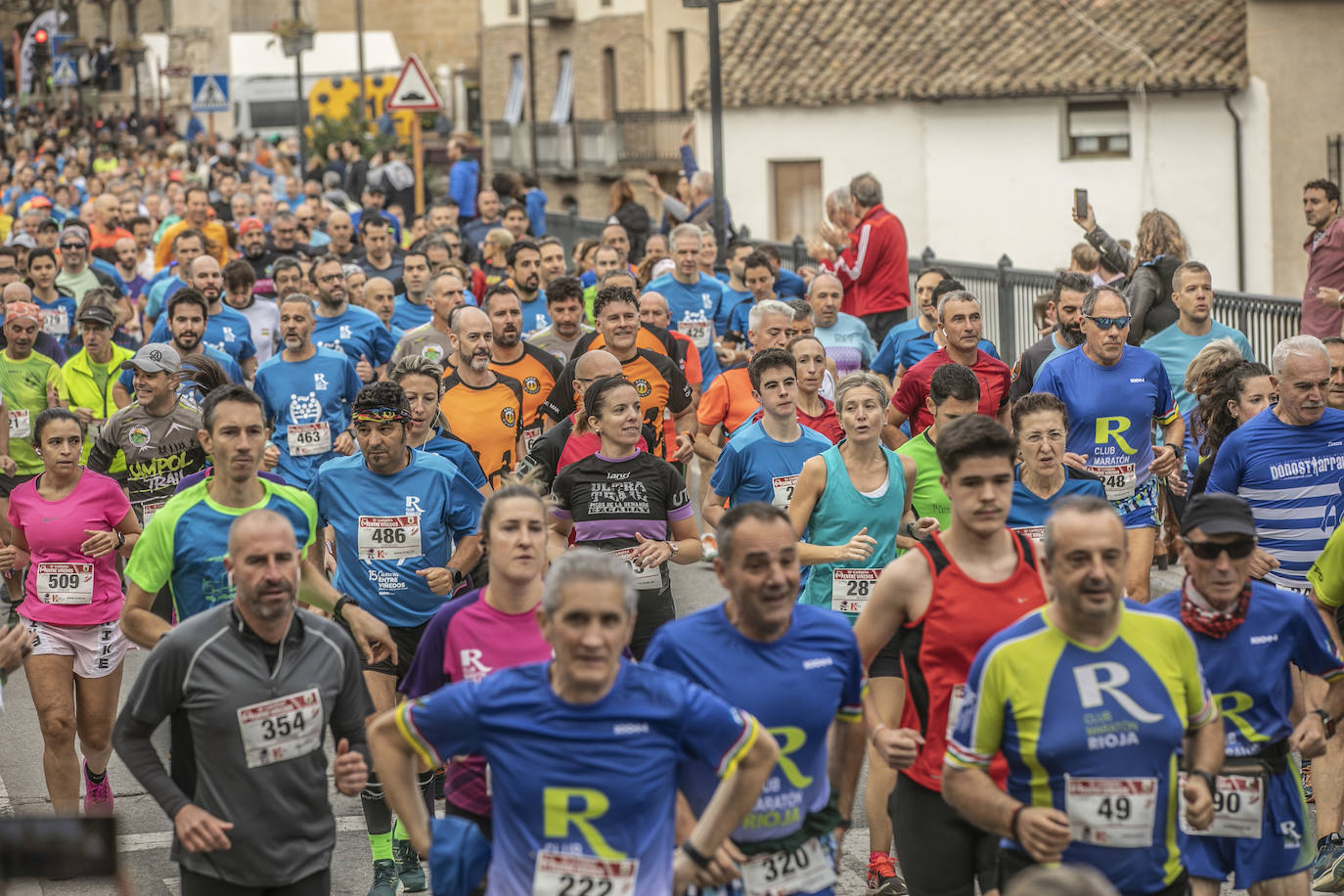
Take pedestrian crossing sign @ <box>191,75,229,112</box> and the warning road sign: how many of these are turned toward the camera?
2

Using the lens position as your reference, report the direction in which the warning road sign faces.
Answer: facing the viewer

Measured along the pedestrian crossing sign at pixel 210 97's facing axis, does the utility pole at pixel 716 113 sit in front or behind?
in front

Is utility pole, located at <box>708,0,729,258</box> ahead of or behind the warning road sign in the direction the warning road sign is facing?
ahead

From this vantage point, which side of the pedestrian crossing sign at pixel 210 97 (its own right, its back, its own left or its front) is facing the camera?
front

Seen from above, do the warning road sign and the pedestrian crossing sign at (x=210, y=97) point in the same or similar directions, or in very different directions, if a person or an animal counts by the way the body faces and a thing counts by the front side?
same or similar directions

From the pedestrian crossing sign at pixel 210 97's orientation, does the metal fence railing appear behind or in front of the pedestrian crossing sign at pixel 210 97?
in front

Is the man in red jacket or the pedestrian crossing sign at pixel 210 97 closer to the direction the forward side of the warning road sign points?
the man in red jacket
